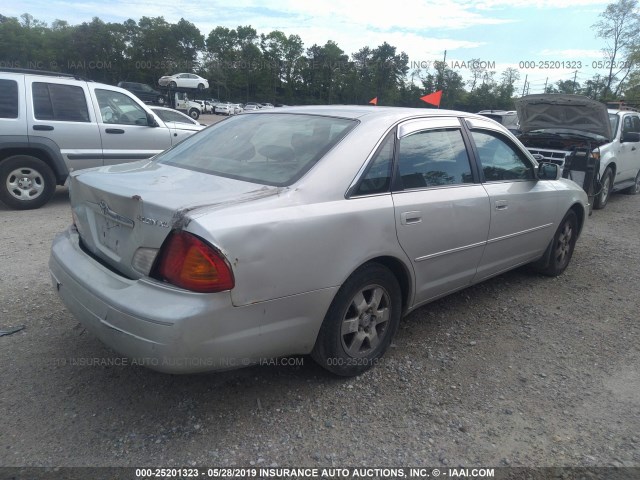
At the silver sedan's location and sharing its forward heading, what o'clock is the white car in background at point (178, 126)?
The white car in background is roughly at 10 o'clock from the silver sedan.

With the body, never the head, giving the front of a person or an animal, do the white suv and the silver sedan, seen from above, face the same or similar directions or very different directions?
very different directions

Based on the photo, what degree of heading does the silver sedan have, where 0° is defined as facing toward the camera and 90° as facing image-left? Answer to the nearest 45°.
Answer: approximately 225°

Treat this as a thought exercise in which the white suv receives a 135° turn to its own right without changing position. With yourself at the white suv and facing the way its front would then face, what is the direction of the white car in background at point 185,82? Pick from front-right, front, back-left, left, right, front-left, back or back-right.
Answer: front-left

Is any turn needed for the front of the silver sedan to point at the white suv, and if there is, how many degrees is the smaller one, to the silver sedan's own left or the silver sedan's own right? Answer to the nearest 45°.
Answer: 0° — it already faces it

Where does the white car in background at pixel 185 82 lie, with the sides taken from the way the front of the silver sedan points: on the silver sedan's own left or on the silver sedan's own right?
on the silver sedan's own left
